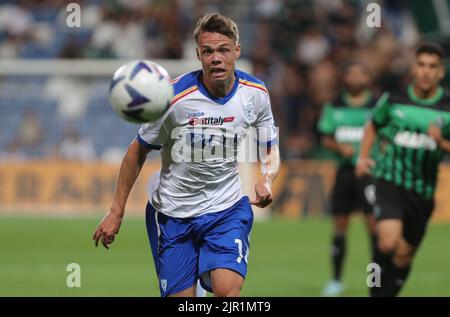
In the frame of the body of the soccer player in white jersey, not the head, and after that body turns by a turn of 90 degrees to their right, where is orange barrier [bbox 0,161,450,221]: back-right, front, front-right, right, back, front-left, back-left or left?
right

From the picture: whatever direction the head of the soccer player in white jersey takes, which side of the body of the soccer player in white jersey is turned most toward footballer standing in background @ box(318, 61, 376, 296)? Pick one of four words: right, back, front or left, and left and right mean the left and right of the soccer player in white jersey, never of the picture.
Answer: back

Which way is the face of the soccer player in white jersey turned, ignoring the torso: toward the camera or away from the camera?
toward the camera

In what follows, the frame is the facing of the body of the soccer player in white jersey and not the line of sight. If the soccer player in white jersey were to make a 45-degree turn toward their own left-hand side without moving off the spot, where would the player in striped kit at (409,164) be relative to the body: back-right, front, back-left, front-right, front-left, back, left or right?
left

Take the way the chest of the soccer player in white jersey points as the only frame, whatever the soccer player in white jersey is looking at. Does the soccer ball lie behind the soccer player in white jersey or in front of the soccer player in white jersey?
in front

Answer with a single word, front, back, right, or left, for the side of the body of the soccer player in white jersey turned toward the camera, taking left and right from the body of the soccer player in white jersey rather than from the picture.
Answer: front
